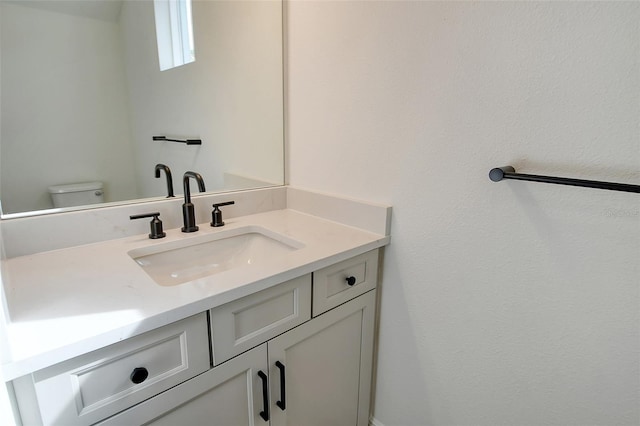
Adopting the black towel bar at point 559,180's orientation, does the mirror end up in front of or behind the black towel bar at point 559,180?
in front

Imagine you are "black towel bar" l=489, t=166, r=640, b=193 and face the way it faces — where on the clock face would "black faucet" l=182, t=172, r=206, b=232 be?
The black faucet is roughly at 1 o'clock from the black towel bar.

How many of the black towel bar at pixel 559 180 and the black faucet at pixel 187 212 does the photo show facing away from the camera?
0

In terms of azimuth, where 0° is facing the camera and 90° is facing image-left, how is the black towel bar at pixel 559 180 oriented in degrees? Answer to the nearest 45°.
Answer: approximately 45°

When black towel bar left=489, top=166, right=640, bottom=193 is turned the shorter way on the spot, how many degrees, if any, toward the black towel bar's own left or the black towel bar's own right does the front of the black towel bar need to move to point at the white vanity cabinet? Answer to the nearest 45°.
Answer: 0° — it already faces it

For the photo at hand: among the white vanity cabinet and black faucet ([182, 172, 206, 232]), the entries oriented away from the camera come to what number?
0
